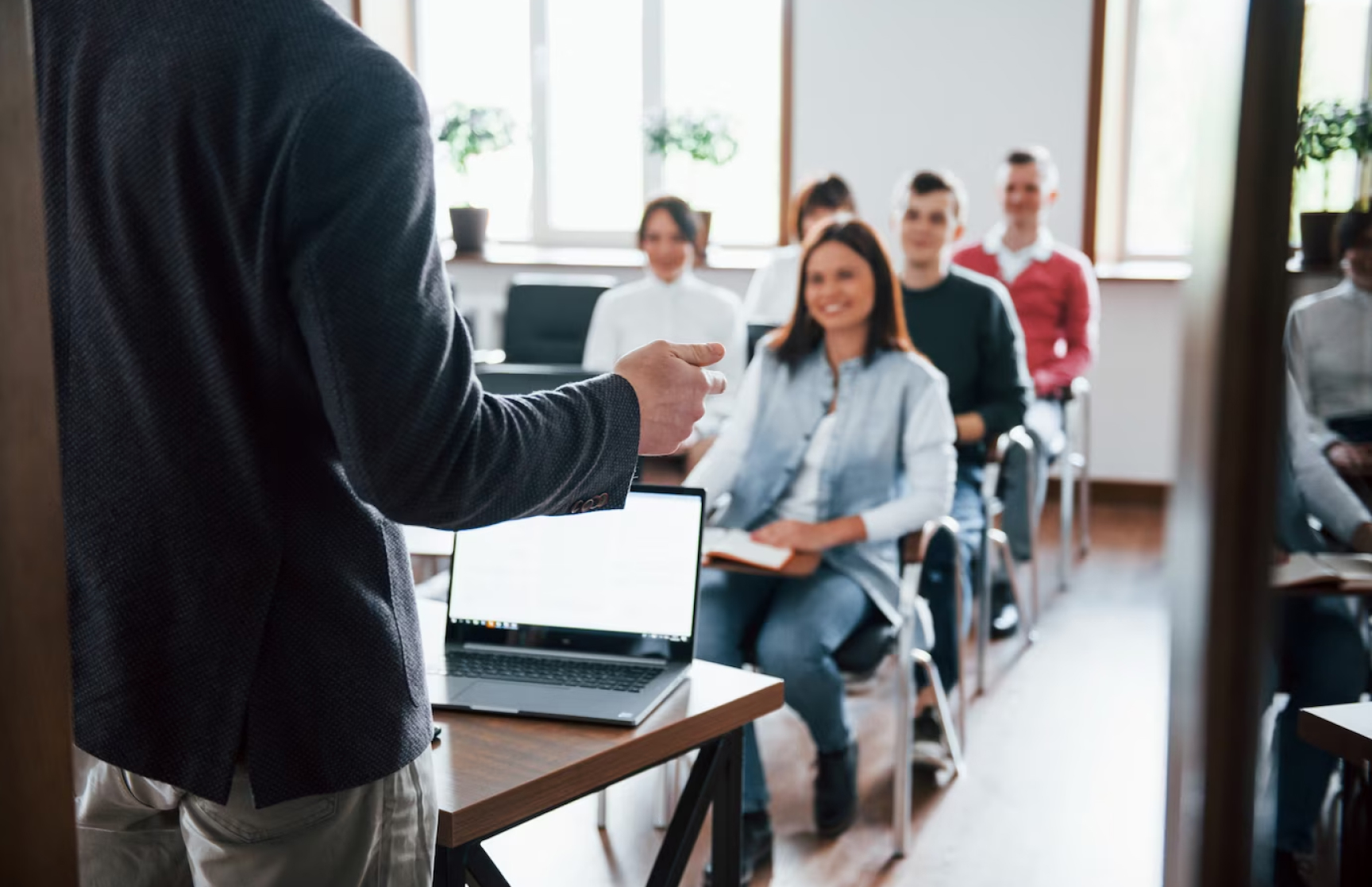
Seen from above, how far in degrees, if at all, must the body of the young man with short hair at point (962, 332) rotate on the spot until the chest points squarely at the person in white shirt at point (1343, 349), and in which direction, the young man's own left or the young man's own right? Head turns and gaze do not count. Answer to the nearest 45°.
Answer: approximately 45° to the young man's own left

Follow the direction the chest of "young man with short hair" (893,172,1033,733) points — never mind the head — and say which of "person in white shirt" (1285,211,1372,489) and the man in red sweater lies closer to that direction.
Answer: the person in white shirt

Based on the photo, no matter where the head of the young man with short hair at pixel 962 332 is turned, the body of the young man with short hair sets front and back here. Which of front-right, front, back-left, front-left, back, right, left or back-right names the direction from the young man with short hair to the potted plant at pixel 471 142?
right

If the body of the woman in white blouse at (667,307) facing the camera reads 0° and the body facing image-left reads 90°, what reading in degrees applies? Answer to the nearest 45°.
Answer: approximately 0°

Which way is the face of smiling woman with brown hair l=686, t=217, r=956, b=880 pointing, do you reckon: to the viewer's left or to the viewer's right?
to the viewer's left

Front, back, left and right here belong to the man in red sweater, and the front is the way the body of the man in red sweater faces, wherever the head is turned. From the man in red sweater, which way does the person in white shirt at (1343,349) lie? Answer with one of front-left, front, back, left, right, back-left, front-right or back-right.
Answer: front-left

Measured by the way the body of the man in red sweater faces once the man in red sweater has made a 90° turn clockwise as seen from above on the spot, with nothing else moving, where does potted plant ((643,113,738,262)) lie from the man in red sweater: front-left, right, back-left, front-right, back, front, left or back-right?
front

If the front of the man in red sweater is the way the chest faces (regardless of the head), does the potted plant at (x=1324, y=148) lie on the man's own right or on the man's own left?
on the man's own left

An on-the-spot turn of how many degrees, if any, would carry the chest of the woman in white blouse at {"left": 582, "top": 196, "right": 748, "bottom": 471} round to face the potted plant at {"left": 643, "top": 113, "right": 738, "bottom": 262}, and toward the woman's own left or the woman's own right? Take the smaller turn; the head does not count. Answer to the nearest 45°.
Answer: approximately 180°

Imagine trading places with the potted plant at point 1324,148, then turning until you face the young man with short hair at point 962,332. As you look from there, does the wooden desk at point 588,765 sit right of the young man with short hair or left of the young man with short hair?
left

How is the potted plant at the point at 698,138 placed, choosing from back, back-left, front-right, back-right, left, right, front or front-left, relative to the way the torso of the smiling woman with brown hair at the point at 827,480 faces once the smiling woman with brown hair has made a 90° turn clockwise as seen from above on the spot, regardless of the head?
front-right

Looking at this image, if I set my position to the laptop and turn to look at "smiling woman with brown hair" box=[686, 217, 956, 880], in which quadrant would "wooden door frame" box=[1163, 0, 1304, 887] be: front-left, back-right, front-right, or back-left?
back-right

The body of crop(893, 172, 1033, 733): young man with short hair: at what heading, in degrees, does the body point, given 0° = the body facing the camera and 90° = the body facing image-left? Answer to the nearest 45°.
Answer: approximately 45°

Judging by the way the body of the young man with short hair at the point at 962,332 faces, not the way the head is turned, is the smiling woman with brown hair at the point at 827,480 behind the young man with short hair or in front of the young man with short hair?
in front

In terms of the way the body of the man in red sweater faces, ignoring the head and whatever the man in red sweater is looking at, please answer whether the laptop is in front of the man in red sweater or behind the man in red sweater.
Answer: in front

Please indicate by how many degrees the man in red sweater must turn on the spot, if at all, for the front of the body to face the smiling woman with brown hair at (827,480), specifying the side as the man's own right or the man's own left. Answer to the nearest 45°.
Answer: approximately 45° to the man's own left
